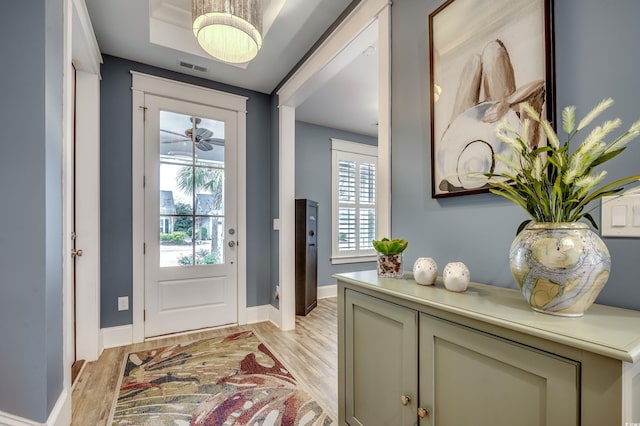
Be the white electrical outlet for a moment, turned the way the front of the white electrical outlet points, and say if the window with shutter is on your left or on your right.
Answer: on your left

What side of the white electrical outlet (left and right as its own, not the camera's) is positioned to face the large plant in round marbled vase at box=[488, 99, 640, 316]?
front

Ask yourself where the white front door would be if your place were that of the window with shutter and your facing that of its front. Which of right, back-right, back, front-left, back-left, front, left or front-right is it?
right

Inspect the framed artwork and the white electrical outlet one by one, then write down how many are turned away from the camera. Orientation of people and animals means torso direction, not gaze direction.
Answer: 0

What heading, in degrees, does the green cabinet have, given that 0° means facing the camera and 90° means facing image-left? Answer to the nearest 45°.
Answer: approximately 45°

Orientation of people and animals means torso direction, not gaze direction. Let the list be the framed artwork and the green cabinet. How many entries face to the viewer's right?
0

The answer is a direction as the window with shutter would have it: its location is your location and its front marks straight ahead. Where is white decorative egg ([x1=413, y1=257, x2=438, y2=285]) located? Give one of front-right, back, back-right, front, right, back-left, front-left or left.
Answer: front-right

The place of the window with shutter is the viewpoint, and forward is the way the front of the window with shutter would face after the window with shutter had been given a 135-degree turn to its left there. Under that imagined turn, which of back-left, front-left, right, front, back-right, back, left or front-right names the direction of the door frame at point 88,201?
back-left

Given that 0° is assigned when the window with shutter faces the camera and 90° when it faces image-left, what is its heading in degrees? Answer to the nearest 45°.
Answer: approximately 315°

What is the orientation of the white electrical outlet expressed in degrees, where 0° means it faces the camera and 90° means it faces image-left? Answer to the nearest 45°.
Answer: approximately 0°

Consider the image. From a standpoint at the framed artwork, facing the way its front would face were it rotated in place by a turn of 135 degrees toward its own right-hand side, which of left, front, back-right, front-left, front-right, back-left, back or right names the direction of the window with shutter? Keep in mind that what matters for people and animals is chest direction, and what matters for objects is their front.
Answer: front-left

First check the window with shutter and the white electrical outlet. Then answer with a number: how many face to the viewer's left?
0
